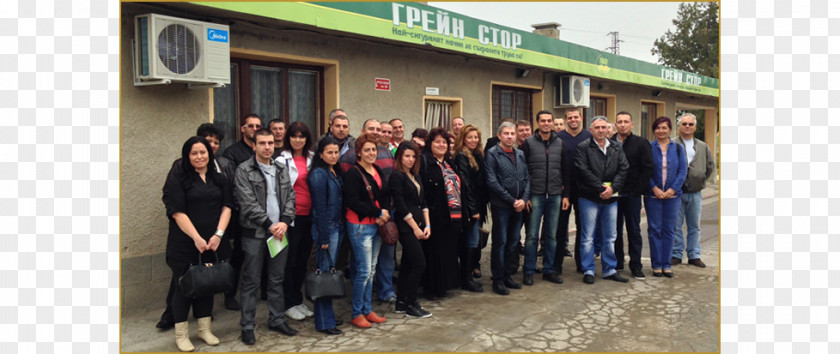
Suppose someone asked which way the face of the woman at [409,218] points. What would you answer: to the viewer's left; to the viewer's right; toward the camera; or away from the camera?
toward the camera

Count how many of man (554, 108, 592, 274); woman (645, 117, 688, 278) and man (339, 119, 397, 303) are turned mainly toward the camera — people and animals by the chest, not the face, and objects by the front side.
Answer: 3

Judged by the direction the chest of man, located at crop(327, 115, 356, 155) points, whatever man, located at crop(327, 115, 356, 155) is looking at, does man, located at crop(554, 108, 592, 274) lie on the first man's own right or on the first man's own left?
on the first man's own left

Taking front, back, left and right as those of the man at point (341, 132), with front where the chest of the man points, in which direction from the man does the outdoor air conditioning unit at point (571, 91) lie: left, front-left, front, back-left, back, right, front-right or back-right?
back-left

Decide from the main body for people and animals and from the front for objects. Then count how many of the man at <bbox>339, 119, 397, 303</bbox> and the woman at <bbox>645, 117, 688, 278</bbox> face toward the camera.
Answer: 2

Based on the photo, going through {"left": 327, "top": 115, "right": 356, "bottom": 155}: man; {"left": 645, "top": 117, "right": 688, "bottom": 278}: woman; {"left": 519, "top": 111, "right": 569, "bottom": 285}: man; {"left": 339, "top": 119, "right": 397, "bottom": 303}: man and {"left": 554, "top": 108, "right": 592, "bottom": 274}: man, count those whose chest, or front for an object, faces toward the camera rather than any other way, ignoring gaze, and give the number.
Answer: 5

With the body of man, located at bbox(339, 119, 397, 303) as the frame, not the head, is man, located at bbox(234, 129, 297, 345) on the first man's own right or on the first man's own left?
on the first man's own right

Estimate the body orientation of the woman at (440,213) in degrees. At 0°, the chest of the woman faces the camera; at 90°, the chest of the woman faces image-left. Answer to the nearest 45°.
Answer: approximately 315°

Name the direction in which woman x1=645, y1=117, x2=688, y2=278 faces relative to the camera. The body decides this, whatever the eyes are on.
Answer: toward the camera

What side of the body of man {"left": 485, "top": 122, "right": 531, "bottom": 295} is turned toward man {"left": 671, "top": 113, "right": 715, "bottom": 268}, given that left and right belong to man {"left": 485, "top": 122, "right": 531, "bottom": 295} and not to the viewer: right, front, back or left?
left

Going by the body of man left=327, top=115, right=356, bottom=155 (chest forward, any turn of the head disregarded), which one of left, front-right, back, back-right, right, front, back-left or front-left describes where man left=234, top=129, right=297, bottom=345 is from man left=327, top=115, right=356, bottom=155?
front-right

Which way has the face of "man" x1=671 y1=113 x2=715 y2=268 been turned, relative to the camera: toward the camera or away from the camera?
toward the camera

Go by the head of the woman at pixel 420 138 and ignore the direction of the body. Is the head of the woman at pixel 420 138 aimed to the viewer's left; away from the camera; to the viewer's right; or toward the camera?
toward the camera

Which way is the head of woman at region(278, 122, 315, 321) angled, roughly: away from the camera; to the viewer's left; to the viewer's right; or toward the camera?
toward the camera

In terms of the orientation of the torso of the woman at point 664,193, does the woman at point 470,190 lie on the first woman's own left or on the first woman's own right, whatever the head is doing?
on the first woman's own right

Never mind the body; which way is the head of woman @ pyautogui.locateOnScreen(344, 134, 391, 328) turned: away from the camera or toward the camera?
toward the camera

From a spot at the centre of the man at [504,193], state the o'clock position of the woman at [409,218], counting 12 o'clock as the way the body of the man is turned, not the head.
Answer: The woman is roughly at 3 o'clock from the man.

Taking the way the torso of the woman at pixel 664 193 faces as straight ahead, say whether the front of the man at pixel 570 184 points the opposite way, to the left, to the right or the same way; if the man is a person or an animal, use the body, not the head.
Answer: the same way
